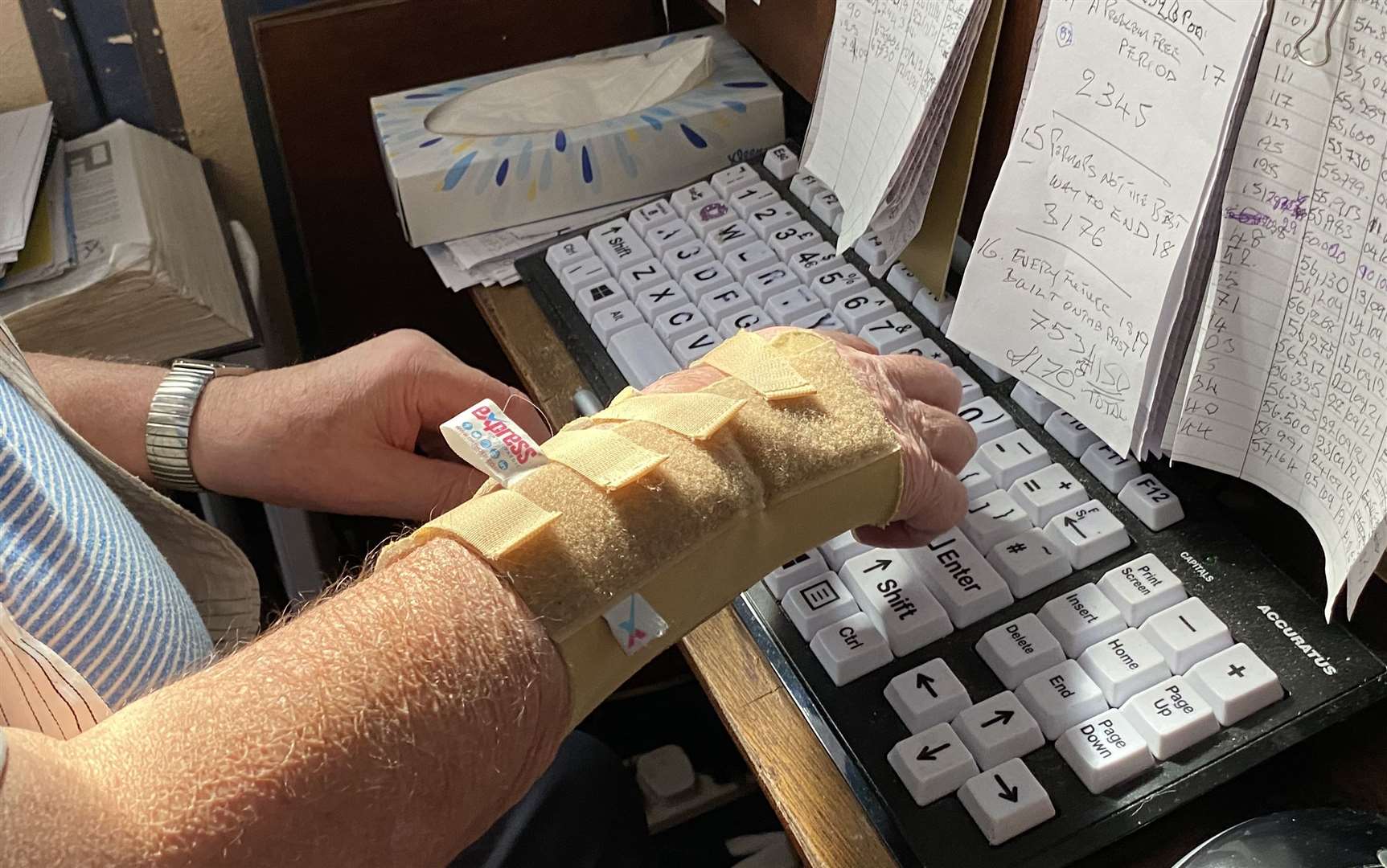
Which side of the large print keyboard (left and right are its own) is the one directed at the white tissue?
right

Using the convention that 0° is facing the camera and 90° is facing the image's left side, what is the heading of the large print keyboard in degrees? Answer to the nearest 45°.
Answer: approximately 45°

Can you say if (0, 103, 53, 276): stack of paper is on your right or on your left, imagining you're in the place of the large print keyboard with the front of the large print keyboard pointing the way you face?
on your right
